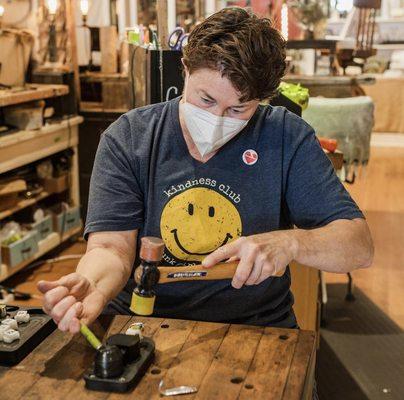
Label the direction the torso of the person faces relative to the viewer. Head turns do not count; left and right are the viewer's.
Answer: facing the viewer

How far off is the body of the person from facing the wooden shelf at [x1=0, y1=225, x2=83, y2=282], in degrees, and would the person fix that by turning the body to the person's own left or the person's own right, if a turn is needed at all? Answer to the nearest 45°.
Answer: approximately 135° to the person's own right

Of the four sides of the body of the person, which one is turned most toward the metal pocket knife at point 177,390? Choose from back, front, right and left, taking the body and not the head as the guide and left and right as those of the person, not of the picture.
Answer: front

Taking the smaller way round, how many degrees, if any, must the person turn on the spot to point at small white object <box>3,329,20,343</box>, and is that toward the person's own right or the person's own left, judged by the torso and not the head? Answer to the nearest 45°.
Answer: approximately 45° to the person's own right

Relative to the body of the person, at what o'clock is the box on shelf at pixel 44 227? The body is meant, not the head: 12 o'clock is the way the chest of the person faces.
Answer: The box on shelf is roughly at 5 o'clock from the person.

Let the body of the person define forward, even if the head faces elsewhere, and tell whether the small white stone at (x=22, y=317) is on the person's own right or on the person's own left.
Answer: on the person's own right
